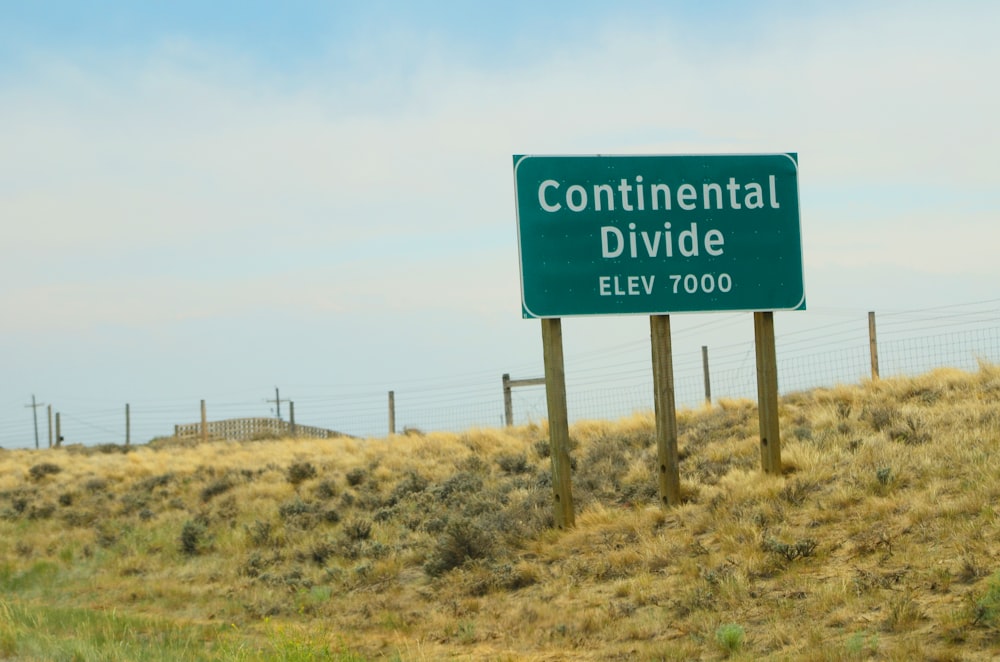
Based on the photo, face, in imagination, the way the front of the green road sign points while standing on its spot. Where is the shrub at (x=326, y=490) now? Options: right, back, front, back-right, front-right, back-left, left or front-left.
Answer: back-right

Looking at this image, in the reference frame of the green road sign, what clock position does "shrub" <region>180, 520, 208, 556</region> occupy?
The shrub is roughly at 4 o'clock from the green road sign.

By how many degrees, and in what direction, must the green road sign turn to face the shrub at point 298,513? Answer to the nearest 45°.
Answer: approximately 135° to its right

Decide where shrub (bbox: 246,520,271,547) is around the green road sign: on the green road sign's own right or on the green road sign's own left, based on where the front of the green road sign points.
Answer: on the green road sign's own right

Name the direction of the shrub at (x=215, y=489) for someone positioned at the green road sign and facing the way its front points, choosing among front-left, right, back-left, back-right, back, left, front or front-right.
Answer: back-right

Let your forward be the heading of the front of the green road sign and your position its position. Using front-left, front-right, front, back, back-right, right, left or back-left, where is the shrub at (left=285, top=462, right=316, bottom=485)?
back-right

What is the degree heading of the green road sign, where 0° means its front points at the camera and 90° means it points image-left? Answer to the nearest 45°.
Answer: approximately 0°

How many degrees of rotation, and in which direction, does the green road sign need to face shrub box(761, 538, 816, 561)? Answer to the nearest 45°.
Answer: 0° — it already faces it

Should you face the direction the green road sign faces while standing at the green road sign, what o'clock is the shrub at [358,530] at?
The shrub is roughly at 4 o'clock from the green road sign.
